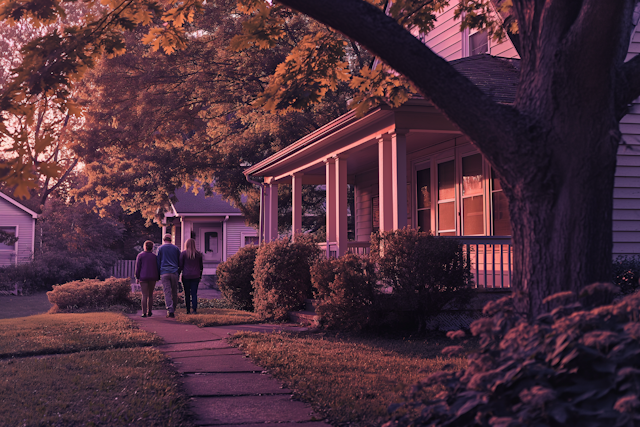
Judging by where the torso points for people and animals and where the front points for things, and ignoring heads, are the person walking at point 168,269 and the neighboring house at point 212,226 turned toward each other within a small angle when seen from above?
yes

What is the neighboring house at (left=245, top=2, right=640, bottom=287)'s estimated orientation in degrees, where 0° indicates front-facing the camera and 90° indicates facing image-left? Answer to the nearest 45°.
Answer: approximately 45°

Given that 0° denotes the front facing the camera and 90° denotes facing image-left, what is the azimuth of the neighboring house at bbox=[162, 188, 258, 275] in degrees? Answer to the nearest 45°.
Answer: approximately 0°

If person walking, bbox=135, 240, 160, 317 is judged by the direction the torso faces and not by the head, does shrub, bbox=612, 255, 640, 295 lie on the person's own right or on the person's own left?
on the person's own right

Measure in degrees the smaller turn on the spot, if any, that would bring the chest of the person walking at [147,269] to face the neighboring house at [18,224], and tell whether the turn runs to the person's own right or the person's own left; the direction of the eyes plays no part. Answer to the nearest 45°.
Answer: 0° — they already face it

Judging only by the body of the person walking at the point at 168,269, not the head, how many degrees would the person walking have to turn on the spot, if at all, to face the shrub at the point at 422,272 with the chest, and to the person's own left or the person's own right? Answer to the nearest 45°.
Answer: approximately 135° to the person's own right

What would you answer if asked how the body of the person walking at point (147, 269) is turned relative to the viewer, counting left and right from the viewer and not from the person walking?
facing away from the viewer

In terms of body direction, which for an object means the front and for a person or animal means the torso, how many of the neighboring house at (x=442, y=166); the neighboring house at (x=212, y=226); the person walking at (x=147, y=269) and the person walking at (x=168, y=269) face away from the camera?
2

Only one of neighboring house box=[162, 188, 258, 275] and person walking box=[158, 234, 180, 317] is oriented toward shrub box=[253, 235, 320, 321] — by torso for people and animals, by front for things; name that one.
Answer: the neighboring house
